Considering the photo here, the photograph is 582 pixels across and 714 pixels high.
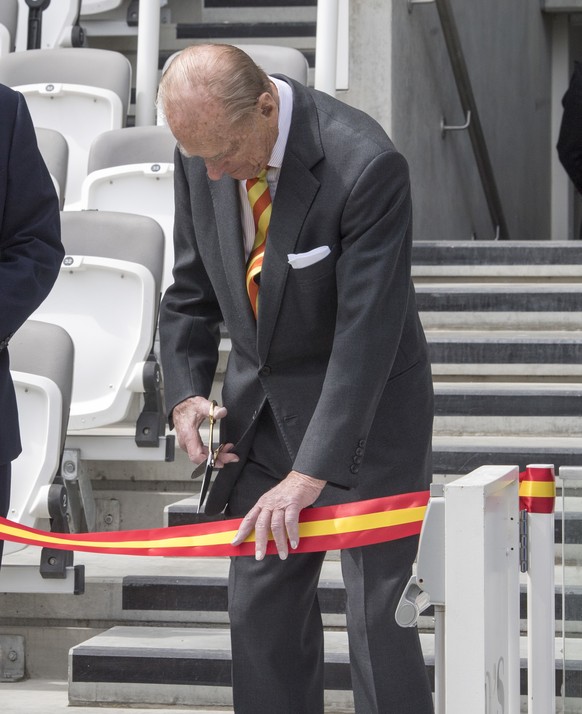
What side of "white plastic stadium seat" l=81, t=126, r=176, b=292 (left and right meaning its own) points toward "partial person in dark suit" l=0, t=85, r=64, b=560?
front

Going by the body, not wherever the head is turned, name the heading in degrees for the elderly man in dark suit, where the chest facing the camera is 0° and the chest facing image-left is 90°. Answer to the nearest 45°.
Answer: approximately 45°

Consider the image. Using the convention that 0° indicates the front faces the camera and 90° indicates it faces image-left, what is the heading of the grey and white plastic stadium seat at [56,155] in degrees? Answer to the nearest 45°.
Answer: approximately 0°

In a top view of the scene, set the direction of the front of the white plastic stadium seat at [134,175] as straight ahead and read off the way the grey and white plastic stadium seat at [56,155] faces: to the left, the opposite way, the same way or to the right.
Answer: the same way

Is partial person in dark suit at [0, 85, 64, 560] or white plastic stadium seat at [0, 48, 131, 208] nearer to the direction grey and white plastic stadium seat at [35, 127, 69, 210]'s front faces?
the partial person in dark suit

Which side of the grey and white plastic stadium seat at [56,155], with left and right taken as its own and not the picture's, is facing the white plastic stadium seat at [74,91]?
back

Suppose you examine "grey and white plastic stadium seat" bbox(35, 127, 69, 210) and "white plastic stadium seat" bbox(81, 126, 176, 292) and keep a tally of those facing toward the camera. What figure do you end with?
2

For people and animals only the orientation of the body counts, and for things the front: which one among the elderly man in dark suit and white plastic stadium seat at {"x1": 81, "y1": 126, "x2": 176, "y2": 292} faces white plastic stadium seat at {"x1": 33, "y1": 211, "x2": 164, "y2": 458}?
white plastic stadium seat at {"x1": 81, "y1": 126, "x2": 176, "y2": 292}

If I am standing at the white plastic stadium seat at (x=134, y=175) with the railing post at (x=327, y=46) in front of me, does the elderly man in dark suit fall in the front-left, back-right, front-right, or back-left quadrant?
back-right

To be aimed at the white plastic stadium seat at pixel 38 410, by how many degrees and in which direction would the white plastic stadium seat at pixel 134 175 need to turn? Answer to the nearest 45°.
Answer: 0° — it already faces it

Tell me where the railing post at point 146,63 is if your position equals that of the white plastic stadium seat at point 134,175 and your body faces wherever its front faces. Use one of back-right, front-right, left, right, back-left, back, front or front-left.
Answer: back

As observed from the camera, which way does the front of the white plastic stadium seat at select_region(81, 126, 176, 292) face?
facing the viewer

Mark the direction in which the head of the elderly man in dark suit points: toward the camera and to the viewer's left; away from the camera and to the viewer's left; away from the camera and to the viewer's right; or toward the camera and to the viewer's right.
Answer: toward the camera and to the viewer's left

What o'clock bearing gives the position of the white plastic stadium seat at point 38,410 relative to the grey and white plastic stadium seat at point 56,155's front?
the white plastic stadium seat at point 38,410 is roughly at 12 o'clock from the grey and white plastic stadium seat at point 56,155.

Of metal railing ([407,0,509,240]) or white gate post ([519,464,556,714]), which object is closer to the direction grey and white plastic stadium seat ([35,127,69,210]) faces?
the white gate post

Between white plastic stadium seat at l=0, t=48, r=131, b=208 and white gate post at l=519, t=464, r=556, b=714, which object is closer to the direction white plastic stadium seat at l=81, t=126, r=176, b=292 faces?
the white gate post
